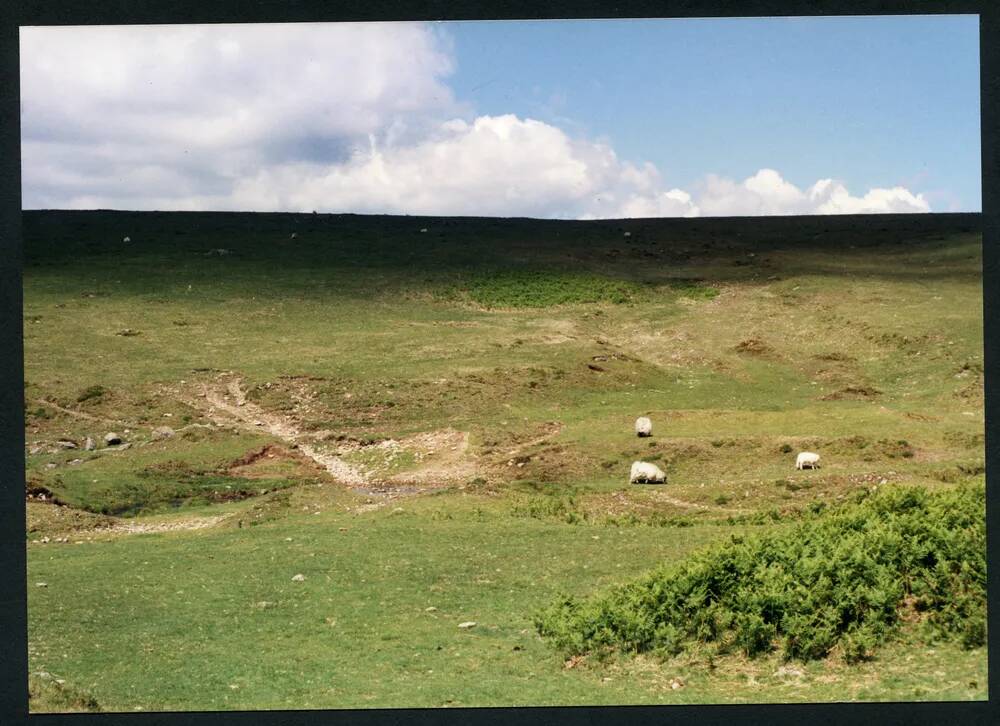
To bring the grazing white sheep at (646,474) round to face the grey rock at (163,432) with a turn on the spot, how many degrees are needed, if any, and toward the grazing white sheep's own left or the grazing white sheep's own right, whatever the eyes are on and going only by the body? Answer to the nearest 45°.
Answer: approximately 180°

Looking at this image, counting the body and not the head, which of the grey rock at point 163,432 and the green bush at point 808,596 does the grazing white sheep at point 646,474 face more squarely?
the green bush

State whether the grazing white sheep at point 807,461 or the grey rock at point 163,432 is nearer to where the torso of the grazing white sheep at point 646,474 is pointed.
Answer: the grazing white sheep

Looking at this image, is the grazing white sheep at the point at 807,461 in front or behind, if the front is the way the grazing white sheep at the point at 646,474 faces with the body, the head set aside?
in front

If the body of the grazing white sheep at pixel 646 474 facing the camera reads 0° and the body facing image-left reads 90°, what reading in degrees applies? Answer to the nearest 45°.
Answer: approximately 270°

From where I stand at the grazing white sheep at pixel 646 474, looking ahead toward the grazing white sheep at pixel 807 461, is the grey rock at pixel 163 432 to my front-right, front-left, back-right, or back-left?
back-left
